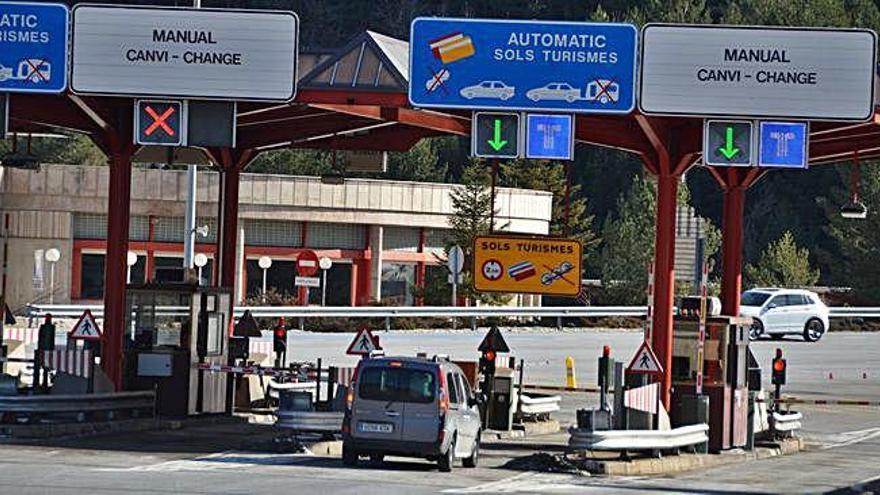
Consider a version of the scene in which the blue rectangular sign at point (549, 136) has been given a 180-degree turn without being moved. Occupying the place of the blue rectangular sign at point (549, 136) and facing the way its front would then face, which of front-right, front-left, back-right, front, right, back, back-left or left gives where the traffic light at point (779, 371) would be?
front-right

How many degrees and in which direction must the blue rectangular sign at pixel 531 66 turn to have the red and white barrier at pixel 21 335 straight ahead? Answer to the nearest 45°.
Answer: approximately 135° to its right

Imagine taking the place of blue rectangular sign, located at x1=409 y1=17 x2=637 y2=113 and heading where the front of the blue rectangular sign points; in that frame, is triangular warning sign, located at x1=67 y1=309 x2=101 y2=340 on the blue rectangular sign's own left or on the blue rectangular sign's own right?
on the blue rectangular sign's own right

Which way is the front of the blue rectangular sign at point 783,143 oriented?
toward the camera

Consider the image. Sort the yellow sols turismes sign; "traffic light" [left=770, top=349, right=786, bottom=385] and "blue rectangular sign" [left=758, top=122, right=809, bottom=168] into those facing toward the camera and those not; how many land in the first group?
3

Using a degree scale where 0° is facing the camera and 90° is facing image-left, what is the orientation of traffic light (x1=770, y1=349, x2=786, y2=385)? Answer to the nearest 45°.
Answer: approximately 0°

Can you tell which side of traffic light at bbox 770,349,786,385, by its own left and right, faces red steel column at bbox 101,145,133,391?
right

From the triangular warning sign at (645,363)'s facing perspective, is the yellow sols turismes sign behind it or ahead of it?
behind

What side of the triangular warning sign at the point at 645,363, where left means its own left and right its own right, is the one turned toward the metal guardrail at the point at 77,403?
right

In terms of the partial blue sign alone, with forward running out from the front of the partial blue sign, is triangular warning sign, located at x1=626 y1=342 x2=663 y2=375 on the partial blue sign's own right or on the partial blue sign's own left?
on the partial blue sign's own left

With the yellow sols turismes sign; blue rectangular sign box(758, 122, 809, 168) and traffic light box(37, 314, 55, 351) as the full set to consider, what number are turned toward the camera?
3
